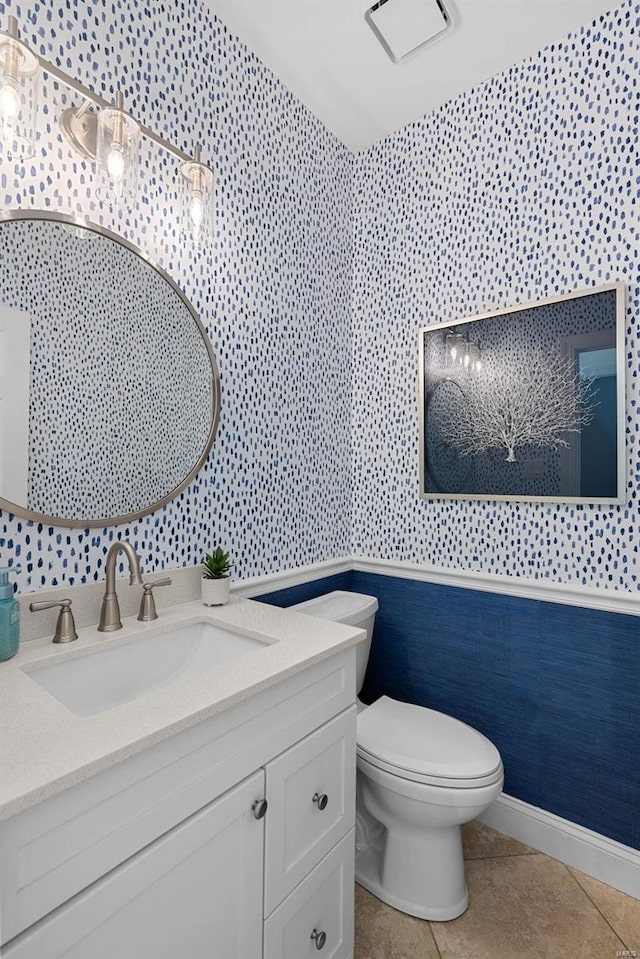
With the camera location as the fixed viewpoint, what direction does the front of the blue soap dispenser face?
facing the viewer and to the right of the viewer

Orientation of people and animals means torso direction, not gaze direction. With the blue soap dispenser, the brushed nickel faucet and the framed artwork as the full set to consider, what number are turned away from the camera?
0

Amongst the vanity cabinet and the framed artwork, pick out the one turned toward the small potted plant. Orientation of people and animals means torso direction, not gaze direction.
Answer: the framed artwork

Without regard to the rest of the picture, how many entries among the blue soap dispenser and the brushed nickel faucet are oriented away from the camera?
0

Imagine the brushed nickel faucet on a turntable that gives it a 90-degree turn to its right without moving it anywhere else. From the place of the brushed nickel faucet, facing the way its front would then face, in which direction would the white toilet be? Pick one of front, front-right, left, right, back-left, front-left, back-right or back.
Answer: back-left

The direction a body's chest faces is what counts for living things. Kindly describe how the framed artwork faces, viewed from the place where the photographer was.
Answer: facing the viewer and to the left of the viewer

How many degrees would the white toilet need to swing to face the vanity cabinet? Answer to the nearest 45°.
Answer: approximately 90° to its right

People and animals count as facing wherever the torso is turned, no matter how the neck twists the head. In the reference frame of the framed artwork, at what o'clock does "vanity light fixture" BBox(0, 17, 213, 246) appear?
The vanity light fixture is roughly at 12 o'clock from the framed artwork.
